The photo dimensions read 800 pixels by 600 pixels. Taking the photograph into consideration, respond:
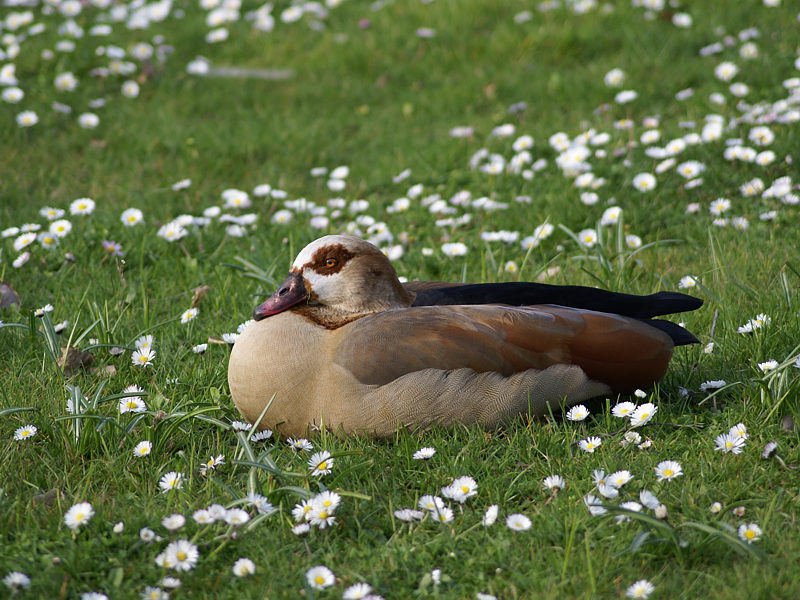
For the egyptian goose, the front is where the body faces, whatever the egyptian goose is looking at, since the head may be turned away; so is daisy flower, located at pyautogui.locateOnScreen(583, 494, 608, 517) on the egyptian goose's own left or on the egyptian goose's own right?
on the egyptian goose's own left

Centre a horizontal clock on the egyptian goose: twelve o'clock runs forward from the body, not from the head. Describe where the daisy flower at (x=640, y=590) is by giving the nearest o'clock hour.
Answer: The daisy flower is roughly at 8 o'clock from the egyptian goose.

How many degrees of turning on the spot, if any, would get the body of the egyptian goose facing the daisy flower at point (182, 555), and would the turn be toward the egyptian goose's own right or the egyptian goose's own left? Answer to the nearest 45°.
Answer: approximately 45° to the egyptian goose's own left

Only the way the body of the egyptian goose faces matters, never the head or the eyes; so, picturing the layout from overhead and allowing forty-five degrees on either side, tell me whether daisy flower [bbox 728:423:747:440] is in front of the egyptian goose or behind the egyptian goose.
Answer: behind

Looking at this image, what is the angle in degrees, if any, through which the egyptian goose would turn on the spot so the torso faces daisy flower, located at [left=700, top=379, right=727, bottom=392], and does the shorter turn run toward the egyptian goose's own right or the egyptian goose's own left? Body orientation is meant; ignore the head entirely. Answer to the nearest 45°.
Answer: approximately 180°

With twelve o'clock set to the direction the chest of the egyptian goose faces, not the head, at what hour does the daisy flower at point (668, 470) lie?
The daisy flower is roughly at 7 o'clock from the egyptian goose.

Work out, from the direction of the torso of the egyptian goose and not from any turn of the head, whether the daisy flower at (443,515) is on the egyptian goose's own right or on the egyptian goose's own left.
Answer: on the egyptian goose's own left

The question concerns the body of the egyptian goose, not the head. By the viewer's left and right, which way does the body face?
facing to the left of the viewer

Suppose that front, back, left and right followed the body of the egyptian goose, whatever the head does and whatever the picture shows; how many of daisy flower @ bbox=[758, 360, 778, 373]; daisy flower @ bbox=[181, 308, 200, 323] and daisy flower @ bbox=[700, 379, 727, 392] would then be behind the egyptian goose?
2

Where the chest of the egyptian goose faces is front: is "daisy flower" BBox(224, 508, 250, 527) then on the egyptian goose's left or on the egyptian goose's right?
on the egyptian goose's left

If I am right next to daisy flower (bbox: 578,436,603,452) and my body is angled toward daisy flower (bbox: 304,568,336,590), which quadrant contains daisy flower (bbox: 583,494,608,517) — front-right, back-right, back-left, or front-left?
front-left

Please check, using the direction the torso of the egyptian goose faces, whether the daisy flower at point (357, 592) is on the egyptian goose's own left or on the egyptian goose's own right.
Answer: on the egyptian goose's own left

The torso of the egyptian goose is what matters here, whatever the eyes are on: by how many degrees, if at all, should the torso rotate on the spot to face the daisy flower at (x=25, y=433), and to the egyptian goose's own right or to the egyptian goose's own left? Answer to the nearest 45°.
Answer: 0° — it already faces it

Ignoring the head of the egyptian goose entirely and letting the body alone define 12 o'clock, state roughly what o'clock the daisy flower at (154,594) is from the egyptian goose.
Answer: The daisy flower is roughly at 10 o'clock from the egyptian goose.

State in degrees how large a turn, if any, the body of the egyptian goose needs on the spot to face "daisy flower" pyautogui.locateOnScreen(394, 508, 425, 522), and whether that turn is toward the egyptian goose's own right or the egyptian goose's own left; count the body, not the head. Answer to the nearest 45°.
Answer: approximately 90° to the egyptian goose's own left
